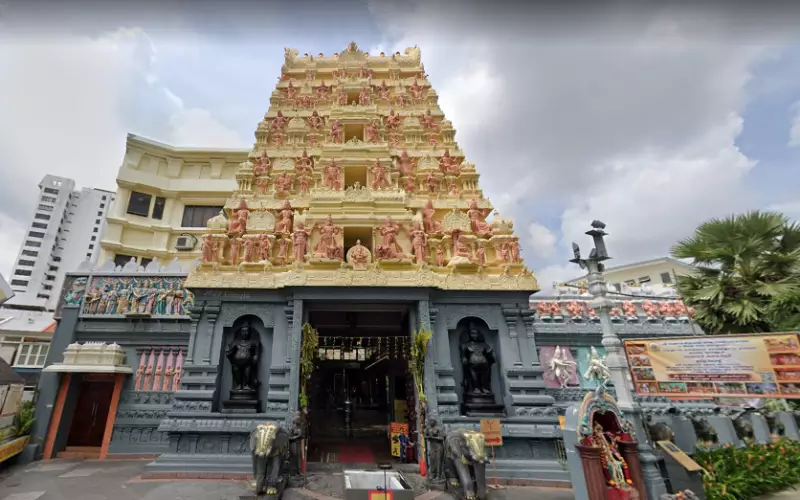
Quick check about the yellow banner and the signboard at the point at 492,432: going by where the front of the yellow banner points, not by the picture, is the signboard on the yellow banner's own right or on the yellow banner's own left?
on the yellow banner's own right

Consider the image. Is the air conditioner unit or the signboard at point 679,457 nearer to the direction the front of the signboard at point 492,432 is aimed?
the signboard

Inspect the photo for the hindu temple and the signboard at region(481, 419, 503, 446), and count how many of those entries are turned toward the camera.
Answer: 2

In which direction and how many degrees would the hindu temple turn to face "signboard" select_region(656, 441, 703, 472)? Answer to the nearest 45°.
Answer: approximately 45° to its left

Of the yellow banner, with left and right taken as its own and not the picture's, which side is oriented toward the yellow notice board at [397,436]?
right

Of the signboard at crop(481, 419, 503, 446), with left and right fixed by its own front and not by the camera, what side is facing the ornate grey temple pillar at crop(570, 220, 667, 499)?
left

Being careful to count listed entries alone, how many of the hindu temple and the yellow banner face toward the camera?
2

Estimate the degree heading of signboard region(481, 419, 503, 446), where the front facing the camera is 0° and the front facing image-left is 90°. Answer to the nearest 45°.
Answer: approximately 0°

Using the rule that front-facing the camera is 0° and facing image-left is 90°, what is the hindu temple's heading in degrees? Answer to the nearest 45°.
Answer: approximately 0°

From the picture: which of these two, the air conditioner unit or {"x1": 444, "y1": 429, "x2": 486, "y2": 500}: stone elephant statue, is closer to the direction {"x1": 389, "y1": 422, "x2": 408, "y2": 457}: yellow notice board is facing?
the stone elephant statue

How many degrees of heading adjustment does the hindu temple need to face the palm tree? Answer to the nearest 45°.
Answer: approximately 90° to its left
